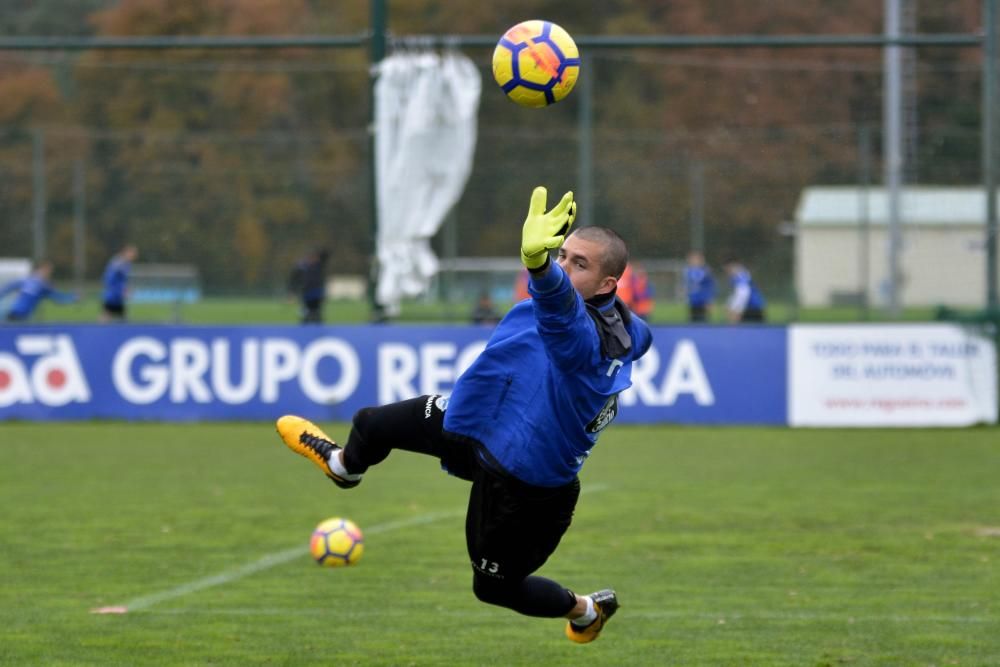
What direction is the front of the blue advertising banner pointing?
toward the camera

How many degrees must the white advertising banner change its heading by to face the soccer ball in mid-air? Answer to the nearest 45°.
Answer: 0° — it already faces it

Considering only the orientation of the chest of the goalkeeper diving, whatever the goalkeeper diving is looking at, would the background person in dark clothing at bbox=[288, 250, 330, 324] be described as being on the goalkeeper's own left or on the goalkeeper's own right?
on the goalkeeper's own right

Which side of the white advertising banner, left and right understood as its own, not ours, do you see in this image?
front

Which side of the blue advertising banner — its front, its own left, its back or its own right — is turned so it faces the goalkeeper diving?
front
